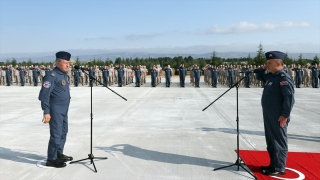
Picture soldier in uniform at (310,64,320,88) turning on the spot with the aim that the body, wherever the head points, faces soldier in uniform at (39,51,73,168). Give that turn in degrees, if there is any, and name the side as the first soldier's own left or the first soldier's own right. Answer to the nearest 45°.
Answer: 0° — they already face them

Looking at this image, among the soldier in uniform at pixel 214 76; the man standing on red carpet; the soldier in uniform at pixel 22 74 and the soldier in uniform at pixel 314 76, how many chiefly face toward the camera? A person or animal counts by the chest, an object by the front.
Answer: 3

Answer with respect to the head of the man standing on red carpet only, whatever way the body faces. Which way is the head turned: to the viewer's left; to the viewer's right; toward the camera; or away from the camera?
to the viewer's left

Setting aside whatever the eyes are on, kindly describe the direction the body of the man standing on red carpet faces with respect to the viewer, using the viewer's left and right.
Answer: facing to the left of the viewer

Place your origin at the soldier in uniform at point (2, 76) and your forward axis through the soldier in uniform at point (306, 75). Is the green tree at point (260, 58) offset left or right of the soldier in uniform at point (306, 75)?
left

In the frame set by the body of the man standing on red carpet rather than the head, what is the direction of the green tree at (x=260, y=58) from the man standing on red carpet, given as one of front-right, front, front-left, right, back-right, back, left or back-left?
right

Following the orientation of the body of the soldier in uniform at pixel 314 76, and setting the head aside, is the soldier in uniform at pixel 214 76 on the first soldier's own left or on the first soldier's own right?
on the first soldier's own right

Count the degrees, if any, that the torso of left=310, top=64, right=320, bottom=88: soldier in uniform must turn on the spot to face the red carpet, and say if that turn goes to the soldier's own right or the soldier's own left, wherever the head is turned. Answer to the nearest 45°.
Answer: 0° — they already face it

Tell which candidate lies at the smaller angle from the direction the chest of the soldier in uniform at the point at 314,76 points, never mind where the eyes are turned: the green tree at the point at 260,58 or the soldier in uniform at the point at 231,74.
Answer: the soldier in uniform

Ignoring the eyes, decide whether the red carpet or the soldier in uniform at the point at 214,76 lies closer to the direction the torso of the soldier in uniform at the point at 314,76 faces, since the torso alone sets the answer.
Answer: the red carpet
